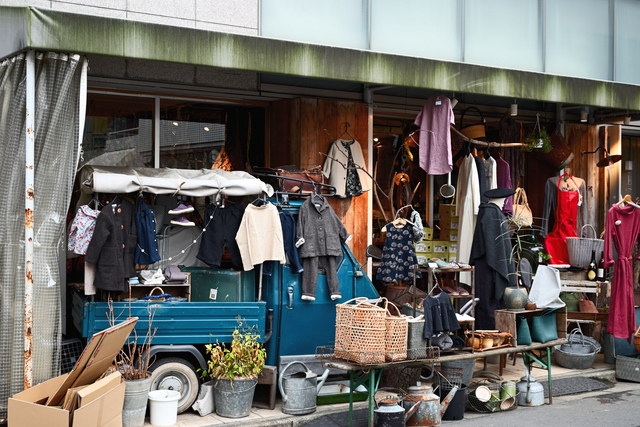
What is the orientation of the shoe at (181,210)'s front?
to the viewer's left

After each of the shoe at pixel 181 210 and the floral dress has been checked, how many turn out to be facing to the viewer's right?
0

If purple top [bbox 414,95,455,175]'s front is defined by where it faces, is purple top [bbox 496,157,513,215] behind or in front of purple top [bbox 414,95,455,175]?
behind

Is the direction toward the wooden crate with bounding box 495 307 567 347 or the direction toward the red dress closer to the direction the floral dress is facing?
the wooden crate

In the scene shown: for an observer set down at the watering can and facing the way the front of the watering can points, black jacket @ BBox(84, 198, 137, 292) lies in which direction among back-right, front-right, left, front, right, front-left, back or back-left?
back

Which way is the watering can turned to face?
to the viewer's right

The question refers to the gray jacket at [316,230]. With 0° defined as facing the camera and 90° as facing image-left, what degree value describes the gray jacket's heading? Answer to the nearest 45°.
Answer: approximately 0°

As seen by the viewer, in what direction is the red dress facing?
toward the camera

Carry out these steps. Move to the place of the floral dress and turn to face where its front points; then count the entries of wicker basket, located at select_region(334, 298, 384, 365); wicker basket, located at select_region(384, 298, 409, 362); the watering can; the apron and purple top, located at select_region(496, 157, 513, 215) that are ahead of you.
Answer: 3

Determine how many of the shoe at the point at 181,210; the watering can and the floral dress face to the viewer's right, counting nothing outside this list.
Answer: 1
